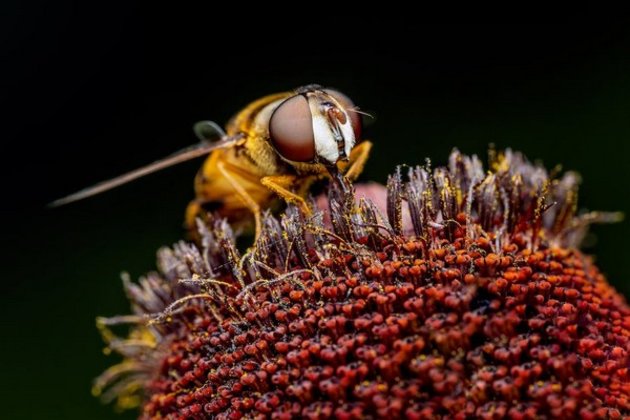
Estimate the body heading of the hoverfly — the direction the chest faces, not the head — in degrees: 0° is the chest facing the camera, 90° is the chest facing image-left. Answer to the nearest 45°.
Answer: approximately 315°
